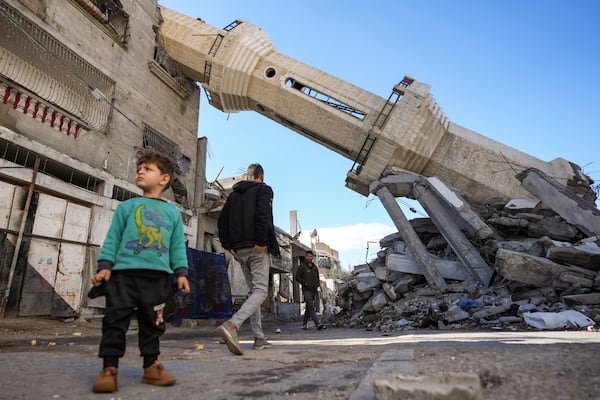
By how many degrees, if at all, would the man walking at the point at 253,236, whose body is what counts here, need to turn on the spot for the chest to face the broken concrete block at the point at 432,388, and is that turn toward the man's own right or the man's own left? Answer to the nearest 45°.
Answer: approximately 135° to the man's own right

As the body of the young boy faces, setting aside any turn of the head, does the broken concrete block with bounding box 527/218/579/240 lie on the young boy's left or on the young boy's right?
on the young boy's left

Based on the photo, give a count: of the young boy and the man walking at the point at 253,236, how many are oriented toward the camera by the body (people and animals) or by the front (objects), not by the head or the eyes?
1

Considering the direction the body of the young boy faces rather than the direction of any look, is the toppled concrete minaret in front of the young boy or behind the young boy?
behind

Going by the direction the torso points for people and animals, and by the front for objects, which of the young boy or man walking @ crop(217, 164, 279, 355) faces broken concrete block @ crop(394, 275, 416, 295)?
the man walking

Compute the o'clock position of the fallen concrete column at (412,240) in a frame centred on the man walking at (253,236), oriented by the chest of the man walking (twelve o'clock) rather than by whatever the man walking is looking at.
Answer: The fallen concrete column is roughly at 12 o'clock from the man walking.

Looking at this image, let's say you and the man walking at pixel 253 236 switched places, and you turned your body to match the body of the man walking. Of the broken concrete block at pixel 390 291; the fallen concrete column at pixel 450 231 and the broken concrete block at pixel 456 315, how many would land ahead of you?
3

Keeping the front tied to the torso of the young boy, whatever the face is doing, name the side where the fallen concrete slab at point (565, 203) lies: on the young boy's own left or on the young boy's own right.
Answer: on the young boy's own left

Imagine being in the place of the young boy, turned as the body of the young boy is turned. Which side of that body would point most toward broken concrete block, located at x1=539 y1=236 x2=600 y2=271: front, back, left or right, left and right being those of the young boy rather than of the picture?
left

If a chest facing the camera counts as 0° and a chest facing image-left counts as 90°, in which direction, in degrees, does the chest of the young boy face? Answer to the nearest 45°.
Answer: approximately 0°

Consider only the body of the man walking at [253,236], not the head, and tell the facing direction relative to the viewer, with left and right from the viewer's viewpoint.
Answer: facing away from the viewer and to the right of the viewer
